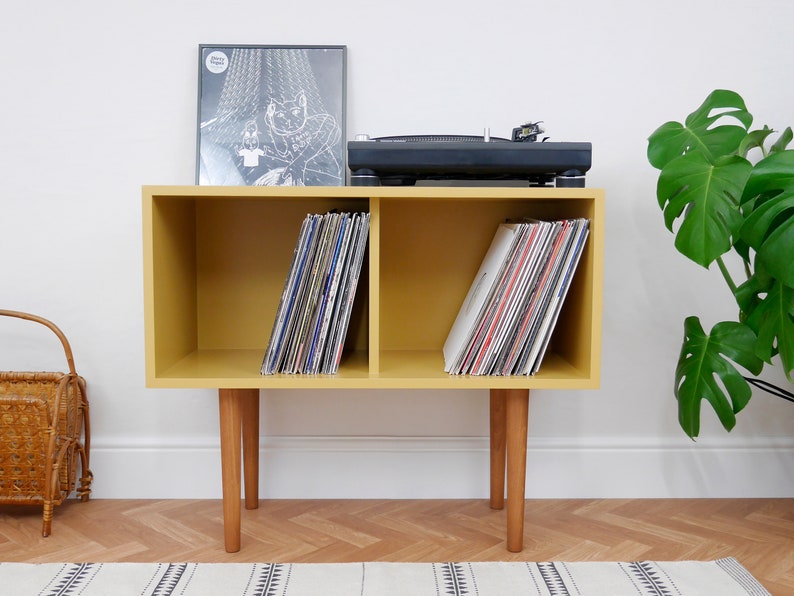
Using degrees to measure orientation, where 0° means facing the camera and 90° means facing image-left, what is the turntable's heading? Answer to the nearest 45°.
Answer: approximately 0°

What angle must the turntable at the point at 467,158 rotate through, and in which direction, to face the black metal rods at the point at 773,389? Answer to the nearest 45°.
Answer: approximately 135° to its left

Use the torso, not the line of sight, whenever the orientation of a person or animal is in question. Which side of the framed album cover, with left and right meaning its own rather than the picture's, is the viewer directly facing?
front

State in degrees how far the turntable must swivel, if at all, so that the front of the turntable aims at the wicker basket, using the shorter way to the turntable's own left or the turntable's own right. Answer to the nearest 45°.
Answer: approximately 90° to the turntable's own right

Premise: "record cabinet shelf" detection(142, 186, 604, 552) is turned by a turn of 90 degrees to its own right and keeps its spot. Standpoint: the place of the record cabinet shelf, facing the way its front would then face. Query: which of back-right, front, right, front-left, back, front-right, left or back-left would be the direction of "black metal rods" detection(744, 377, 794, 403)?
back
